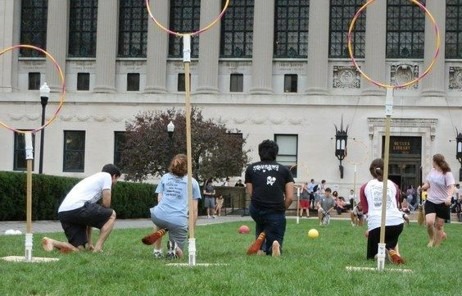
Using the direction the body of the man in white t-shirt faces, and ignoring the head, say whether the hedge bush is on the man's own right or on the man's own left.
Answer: on the man's own left

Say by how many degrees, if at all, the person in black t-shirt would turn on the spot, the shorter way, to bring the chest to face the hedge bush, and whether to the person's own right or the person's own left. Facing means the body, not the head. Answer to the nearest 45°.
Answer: approximately 45° to the person's own left

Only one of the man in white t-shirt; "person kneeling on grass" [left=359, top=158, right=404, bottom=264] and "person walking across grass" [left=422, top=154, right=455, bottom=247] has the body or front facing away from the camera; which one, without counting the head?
the person kneeling on grass

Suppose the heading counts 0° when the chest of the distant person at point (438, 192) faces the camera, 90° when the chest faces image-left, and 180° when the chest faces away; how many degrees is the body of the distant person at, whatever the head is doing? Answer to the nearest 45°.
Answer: approximately 45°

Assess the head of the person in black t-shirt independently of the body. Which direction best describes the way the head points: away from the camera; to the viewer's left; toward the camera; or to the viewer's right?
away from the camera

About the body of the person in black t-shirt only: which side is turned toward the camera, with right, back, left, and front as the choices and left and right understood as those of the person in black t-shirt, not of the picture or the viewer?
back

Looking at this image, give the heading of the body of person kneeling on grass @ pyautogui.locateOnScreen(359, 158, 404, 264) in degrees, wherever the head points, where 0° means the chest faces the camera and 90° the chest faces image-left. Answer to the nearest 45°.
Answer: approximately 180°

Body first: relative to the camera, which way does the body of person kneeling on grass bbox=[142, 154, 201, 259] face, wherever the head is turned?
away from the camera

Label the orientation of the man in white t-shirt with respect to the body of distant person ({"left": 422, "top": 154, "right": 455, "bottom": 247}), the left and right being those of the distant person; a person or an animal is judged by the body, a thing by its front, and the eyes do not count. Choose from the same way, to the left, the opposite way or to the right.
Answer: the opposite way

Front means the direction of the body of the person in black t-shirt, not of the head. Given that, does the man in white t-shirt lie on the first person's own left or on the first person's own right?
on the first person's own left

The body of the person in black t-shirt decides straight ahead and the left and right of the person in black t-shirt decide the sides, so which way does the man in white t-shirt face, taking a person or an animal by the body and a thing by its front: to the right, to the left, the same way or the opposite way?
to the right
